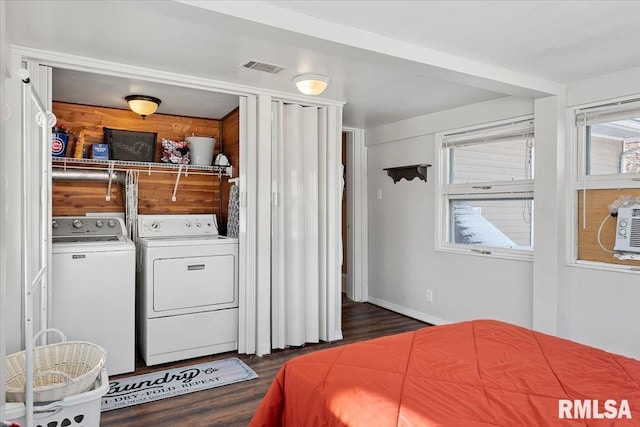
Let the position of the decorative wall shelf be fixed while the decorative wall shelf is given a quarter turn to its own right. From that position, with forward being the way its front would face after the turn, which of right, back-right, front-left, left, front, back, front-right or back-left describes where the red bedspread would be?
back-left

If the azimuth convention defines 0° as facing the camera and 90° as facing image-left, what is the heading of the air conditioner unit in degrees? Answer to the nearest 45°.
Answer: approximately 0°

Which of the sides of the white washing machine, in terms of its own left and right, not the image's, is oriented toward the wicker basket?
front

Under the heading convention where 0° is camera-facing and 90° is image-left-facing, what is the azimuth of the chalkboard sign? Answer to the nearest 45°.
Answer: approximately 0°

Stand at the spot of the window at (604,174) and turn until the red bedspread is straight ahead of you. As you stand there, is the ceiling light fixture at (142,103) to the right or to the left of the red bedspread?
right

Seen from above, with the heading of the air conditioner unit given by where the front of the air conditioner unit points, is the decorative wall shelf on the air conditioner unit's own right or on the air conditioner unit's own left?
on the air conditioner unit's own right

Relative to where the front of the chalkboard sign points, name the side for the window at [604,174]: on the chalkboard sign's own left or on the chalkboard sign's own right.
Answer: on the chalkboard sign's own left

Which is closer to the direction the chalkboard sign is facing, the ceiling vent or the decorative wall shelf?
the ceiling vent

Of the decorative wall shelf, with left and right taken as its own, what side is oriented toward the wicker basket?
front
